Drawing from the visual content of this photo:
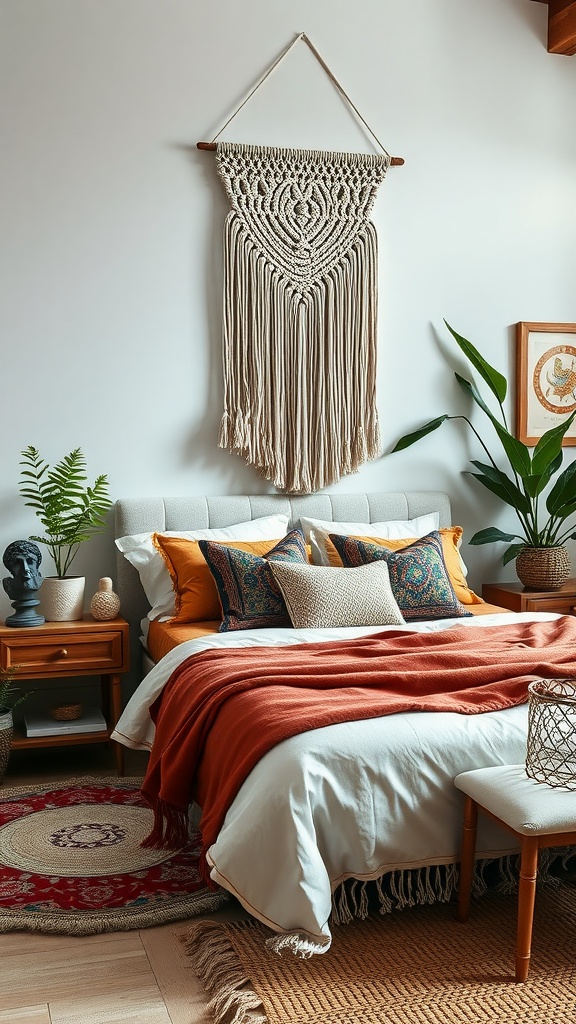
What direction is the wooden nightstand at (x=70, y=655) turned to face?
toward the camera

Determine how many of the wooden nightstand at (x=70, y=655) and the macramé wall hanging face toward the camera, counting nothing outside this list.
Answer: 2

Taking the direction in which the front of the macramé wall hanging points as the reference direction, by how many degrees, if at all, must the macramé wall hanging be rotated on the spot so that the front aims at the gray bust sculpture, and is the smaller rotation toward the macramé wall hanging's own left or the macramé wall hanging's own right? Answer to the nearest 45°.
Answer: approximately 45° to the macramé wall hanging's own right

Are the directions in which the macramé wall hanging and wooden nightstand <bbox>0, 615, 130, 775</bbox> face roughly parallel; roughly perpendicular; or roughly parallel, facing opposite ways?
roughly parallel

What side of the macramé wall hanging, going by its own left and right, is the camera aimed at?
front

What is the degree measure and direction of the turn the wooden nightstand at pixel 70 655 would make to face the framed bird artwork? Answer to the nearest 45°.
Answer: approximately 90° to its left

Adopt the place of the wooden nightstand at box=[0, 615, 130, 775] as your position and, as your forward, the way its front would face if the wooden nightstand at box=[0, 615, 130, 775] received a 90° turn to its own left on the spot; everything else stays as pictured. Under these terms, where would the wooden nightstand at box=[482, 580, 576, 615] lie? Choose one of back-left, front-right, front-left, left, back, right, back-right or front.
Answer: front

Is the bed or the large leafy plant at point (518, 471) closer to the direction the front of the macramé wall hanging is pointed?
the bed

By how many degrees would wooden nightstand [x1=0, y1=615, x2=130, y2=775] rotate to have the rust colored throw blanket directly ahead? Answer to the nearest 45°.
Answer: approximately 45° to its left

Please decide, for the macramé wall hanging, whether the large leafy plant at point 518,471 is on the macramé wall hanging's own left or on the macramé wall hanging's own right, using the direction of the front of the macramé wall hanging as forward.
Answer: on the macramé wall hanging's own left

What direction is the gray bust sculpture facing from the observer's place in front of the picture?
facing the viewer and to the right of the viewer
